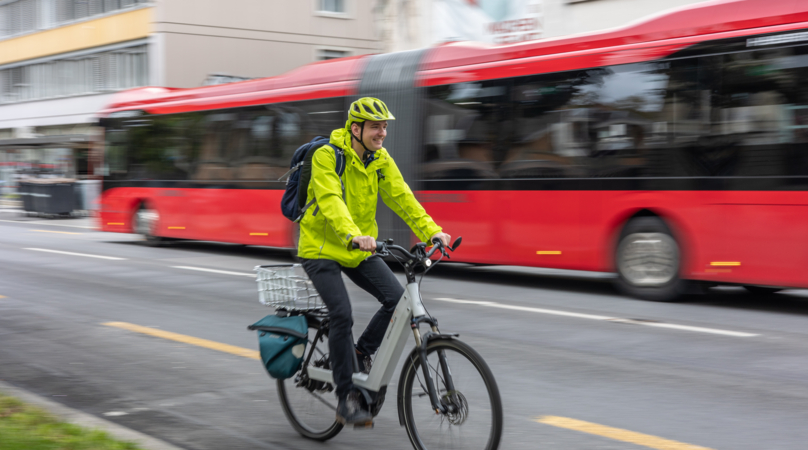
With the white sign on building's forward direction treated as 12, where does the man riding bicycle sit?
The man riding bicycle is roughly at 12 o'clock from the white sign on building.

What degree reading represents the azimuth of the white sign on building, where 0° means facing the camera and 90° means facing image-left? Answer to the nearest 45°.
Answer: approximately 0°

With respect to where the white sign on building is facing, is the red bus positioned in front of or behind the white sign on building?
in front

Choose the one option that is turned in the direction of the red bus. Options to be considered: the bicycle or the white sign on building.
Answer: the white sign on building

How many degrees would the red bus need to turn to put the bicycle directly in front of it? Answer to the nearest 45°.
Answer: approximately 135° to its left

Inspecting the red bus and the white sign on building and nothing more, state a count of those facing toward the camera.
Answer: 1

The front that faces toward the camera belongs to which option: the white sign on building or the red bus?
the white sign on building

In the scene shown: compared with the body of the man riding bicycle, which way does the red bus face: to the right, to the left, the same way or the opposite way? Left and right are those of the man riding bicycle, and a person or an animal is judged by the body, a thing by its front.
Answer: the opposite way

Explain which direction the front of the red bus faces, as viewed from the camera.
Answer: facing away from the viewer and to the left of the viewer

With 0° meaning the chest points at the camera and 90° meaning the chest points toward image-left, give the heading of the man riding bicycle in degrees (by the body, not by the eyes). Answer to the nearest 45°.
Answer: approximately 315°

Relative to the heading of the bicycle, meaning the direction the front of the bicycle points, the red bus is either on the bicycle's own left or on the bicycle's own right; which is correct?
on the bicycle's own left

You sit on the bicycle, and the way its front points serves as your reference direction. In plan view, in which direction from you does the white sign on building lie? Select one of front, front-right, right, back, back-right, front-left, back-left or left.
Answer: back-left

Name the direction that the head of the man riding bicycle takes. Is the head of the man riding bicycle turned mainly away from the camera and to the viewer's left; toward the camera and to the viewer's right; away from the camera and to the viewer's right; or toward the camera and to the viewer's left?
toward the camera and to the viewer's right

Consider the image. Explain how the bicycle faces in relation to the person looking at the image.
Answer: facing the viewer and to the right of the viewer
